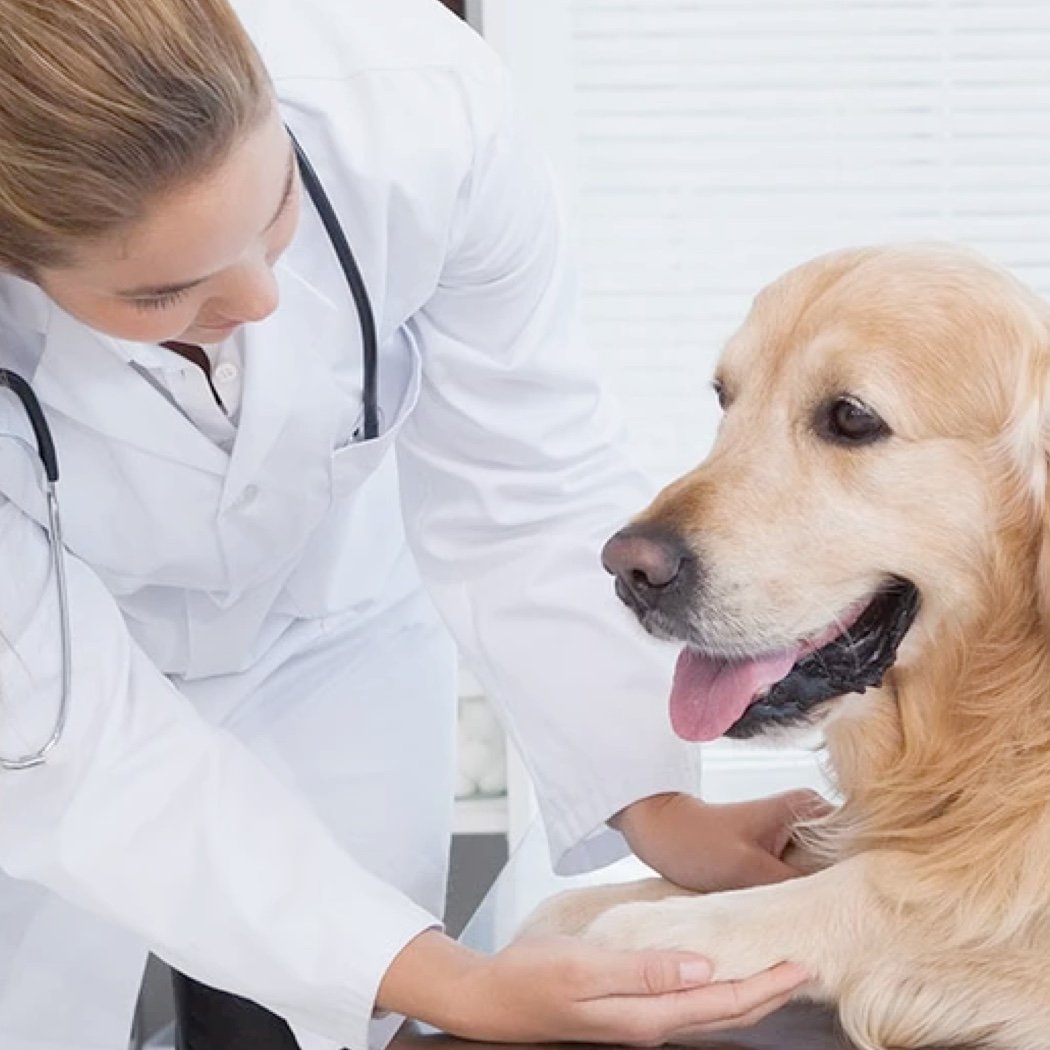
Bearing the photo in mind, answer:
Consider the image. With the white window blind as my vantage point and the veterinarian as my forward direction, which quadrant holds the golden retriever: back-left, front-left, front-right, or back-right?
front-left

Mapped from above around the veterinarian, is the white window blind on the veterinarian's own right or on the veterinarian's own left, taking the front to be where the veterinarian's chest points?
on the veterinarian's own left

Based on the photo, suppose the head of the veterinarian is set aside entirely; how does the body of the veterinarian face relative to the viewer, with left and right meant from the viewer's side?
facing the viewer and to the right of the viewer

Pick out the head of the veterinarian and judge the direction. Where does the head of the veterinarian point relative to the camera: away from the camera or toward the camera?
toward the camera
